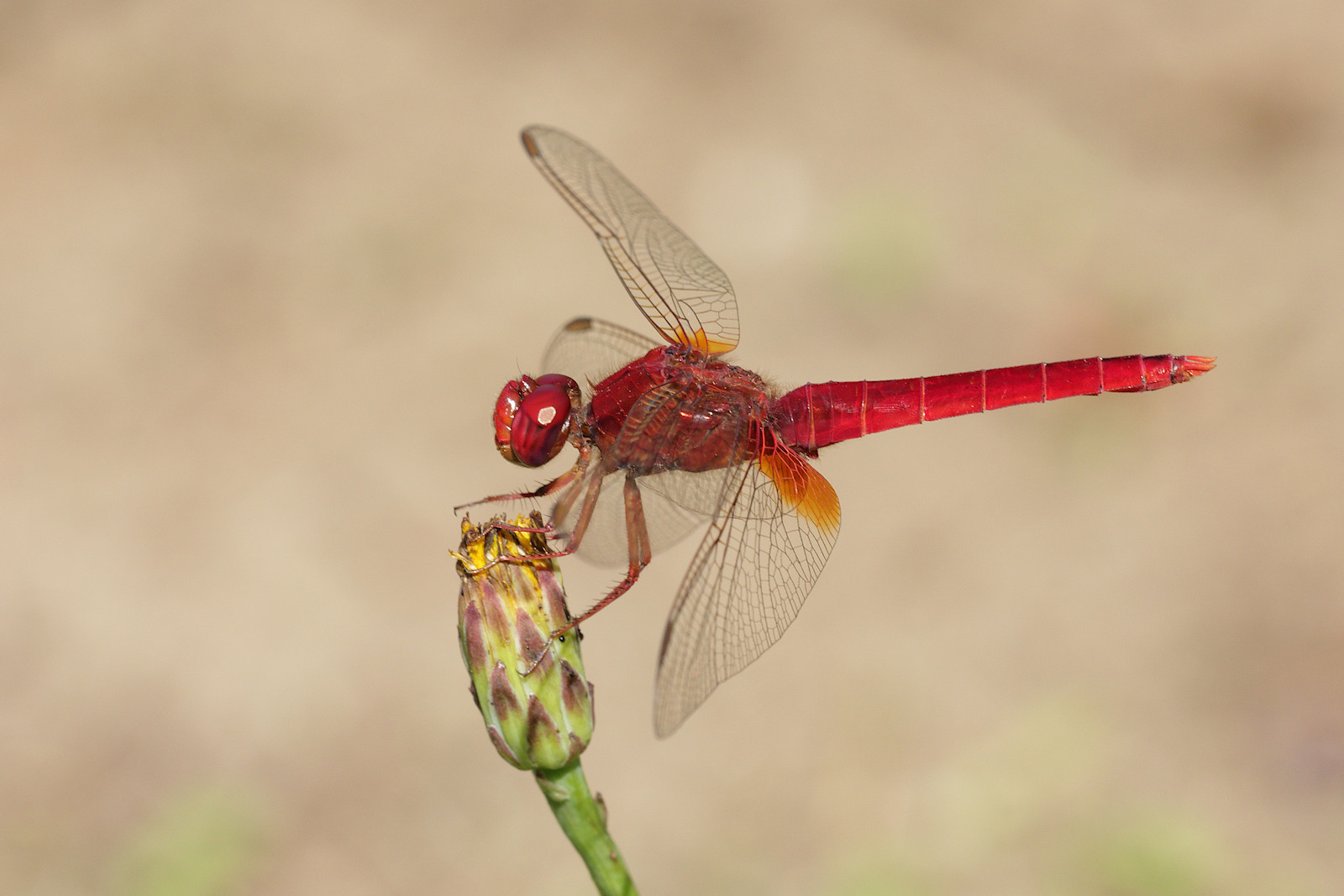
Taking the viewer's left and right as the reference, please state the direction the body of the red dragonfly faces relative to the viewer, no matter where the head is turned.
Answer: facing to the left of the viewer
